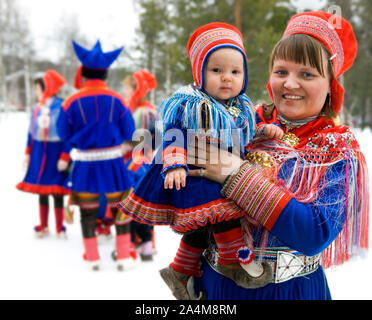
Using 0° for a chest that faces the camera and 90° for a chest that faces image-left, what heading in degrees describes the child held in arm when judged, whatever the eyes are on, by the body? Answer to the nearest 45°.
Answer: approximately 315°

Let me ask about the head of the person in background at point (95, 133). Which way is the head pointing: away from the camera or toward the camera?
away from the camera

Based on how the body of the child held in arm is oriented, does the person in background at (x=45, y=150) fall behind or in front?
behind

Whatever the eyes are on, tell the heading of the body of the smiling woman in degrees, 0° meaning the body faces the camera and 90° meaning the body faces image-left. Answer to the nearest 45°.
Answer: approximately 45°

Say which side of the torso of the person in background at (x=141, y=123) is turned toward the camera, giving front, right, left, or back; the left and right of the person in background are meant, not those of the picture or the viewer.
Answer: left

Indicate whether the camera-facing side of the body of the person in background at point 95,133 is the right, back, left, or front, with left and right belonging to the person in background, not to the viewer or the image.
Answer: back
